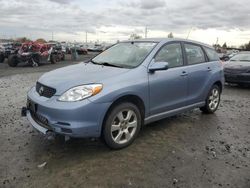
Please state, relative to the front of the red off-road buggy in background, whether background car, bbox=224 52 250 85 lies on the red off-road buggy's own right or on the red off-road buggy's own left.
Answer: on the red off-road buggy's own left

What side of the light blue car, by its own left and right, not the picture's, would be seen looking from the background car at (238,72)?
back

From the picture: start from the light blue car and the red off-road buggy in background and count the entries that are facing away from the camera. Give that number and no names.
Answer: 0

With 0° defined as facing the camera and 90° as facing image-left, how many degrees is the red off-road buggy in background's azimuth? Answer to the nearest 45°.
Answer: approximately 45°

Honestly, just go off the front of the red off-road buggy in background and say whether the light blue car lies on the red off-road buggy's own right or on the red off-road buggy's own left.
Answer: on the red off-road buggy's own left

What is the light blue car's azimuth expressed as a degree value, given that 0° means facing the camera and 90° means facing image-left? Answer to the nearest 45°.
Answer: approximately 45°
